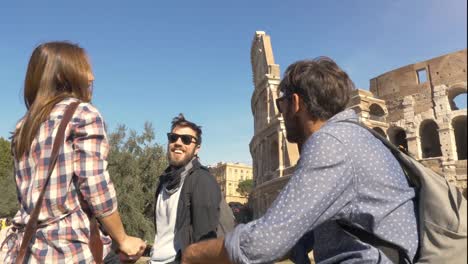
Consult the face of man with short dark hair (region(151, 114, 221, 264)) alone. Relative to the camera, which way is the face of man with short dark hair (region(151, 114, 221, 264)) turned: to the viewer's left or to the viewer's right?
to the viewer's left

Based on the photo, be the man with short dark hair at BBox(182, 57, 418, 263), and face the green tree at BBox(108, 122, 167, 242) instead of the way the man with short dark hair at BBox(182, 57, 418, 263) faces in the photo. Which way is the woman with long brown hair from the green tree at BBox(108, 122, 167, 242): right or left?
left

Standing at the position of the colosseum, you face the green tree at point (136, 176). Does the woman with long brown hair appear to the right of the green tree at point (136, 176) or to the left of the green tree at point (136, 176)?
left

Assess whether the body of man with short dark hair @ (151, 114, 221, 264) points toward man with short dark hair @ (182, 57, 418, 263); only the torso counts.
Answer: no

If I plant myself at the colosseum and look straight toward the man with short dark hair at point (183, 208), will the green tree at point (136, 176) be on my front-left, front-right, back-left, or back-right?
front-right

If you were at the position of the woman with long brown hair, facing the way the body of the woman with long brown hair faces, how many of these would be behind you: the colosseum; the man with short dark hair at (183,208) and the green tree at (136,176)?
0

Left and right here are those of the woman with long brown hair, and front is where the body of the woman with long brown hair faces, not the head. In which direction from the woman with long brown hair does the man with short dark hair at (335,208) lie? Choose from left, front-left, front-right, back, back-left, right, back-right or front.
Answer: right

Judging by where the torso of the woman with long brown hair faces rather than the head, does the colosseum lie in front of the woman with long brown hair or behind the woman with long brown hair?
in front

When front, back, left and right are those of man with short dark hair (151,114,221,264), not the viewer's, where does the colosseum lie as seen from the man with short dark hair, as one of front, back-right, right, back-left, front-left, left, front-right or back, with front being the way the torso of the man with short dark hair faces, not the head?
back

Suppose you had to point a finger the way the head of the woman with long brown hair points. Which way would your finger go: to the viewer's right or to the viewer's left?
to the viewer's right

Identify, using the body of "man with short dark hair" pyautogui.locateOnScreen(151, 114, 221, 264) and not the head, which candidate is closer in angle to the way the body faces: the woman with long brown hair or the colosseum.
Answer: the woman with long brown hair

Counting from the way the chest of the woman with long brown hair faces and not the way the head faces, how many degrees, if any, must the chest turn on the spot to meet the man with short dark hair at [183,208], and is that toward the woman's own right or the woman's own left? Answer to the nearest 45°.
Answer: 0° — they already face them

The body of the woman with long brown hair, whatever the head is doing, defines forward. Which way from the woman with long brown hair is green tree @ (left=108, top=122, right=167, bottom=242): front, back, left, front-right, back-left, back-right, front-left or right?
front-left

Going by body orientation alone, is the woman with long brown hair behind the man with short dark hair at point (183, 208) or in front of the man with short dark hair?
in front

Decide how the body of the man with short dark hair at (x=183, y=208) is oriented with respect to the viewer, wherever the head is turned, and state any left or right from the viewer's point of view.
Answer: facing the viewer and to the left of the viewer

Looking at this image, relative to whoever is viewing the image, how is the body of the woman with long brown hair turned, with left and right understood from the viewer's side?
facing away from the viewer and to the right of the viewer

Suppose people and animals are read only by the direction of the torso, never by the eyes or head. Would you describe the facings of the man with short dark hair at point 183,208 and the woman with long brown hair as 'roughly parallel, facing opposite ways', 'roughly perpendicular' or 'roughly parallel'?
roughly parallel, facing opposite ways

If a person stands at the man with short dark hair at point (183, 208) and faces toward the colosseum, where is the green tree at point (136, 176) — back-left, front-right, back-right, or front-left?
front-left
